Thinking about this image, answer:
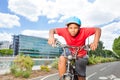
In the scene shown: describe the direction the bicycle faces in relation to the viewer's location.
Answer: facing the viewer

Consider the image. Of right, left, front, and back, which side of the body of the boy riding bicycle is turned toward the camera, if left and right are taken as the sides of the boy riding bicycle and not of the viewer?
front
